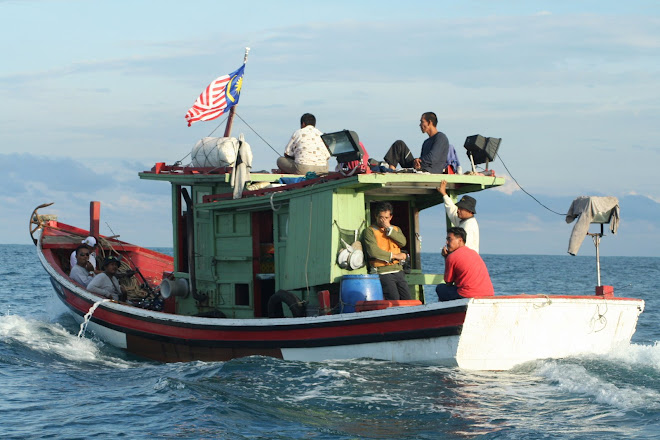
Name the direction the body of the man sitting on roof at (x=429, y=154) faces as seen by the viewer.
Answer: to the viewer's left

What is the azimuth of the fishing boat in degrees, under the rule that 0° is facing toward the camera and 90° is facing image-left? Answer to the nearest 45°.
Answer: approximately 135°

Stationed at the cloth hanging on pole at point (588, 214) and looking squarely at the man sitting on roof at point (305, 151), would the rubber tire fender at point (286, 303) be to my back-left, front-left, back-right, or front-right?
front-left

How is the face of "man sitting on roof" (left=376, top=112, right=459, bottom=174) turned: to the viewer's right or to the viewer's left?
to the viewer's left

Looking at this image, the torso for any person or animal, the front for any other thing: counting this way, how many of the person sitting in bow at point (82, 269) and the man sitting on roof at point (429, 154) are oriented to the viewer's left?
1

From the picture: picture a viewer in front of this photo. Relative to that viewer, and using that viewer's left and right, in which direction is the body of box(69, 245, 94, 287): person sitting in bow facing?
facing to the right of the viewer
